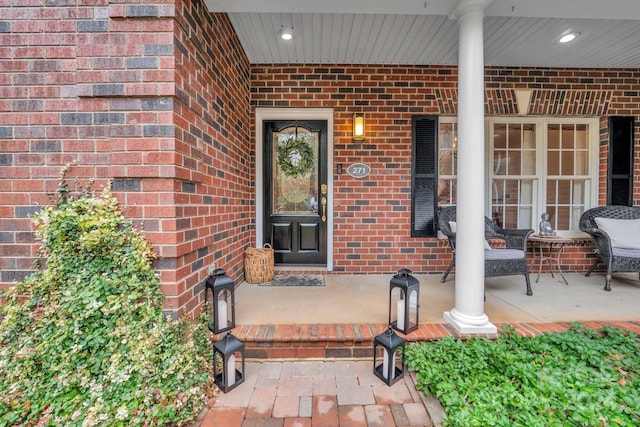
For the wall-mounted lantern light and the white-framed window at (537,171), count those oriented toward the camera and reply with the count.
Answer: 2

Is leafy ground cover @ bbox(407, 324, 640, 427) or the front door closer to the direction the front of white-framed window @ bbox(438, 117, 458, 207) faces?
the leafy ground cover

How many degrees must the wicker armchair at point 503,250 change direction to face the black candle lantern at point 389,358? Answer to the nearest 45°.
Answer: approximately 45° to its right

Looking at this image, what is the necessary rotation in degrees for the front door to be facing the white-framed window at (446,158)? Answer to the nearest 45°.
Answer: approximately 90° to its left

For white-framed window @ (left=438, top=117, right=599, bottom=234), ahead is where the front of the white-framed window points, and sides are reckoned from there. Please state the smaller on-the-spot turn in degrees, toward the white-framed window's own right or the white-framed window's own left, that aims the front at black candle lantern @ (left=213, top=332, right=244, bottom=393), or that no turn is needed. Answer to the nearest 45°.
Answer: approximately 45° to the white-framed window's own right

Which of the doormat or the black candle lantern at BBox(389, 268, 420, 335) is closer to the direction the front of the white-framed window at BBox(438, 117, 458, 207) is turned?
the black candle lantern

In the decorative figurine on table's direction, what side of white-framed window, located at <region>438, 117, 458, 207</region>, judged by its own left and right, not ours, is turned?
left
